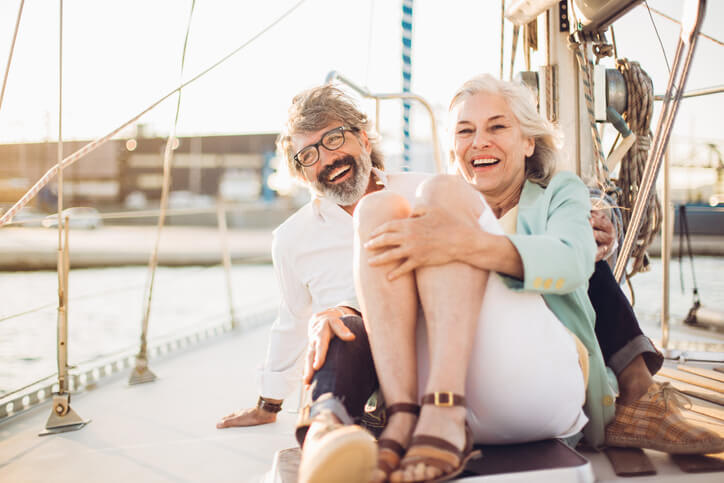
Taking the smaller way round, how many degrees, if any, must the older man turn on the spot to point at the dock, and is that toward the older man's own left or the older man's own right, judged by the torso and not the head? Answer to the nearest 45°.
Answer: approximately 135° to the older man's own right

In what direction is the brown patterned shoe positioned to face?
to the viewer's right

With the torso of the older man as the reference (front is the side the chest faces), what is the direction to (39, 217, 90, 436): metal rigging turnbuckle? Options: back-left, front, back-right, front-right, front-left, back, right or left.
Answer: right

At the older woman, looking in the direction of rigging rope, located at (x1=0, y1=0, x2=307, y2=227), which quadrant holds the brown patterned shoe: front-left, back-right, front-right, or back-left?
back-right

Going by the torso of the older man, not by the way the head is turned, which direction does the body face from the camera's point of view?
toward the camera

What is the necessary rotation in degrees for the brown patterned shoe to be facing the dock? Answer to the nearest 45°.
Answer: approximately 135° to its left

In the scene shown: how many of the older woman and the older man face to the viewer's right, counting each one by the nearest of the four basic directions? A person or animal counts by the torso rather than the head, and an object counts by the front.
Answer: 0

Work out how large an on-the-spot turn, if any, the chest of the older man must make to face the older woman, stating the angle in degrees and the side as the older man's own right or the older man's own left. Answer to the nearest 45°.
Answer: approximately 45° to the older man's own left

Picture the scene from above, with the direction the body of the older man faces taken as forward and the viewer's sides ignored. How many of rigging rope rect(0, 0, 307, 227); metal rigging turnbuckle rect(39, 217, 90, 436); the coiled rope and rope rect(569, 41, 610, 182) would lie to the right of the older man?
2

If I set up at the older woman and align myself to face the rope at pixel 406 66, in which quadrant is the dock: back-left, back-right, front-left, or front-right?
front-left

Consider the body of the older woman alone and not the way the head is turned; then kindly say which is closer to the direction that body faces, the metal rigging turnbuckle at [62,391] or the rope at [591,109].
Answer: the metal rigging turnbuckle

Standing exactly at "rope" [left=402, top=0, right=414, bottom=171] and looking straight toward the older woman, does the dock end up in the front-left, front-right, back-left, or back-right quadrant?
back-right
